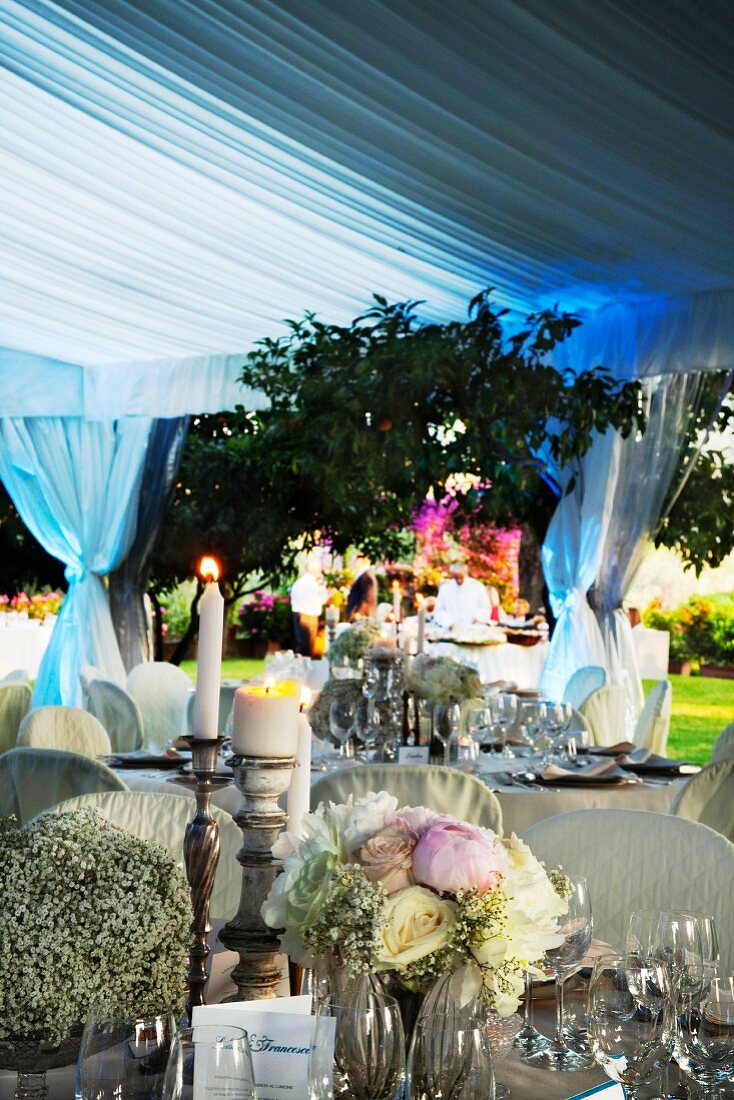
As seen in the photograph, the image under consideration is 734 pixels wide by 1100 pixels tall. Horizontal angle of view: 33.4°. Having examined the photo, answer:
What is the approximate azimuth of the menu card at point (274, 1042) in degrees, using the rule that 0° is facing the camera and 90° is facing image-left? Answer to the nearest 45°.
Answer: approximately 0°

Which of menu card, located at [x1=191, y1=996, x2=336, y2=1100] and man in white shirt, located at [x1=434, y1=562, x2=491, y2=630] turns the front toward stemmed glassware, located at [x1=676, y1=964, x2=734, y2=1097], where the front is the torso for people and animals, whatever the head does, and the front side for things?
the man in white shirt

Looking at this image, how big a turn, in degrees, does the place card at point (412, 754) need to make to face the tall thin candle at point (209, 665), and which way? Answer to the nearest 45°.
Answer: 0° — it already faces it

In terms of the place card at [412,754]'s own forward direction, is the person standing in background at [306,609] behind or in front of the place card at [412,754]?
behind

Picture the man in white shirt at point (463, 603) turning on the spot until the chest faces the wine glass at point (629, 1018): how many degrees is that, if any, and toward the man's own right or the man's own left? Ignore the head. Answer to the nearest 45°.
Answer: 0° — they already face it

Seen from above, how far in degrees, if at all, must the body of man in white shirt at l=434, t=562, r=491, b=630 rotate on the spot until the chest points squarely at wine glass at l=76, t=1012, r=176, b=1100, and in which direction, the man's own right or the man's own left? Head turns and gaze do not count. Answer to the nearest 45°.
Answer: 0° — they already face it

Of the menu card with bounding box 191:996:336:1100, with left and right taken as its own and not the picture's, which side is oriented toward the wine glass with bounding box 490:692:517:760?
back
